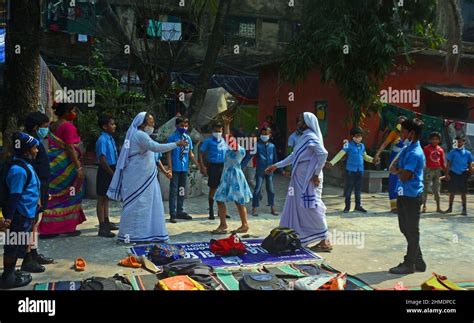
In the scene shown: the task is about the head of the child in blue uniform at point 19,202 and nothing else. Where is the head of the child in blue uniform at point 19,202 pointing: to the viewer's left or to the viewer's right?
to the viewer's right

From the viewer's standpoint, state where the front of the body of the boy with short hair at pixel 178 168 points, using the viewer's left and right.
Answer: facing the viewer and to the right of the viewer

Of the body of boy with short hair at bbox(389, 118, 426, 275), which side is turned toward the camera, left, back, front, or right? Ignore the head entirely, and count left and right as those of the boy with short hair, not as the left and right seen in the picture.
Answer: left

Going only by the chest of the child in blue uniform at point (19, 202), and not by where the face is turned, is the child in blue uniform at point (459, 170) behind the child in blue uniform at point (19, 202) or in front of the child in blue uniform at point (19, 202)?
in front

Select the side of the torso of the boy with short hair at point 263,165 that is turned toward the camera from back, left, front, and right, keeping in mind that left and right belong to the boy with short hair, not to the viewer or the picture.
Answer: front

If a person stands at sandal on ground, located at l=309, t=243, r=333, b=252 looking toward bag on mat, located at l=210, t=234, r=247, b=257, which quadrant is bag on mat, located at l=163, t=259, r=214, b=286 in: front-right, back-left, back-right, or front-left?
front-left

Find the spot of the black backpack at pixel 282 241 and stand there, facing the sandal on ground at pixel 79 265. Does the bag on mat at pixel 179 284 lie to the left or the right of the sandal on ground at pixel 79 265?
left

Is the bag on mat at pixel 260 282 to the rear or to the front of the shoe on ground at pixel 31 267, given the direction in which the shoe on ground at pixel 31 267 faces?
to the front

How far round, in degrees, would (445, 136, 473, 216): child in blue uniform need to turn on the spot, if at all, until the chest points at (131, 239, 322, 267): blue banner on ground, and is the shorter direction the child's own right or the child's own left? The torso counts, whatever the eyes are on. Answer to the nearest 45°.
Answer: approximately 45° to the child's own right

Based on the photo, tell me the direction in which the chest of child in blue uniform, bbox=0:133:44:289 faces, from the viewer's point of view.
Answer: to the viewer's right

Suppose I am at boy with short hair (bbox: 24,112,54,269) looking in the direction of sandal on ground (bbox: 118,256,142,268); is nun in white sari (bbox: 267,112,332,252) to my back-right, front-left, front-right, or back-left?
front-left

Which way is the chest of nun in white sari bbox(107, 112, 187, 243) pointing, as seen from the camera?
to the viewer's right

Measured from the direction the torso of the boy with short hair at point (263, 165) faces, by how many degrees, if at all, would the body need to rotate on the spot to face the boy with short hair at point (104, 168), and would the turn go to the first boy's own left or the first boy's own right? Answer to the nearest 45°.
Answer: approximately 45° to the first boy's own right

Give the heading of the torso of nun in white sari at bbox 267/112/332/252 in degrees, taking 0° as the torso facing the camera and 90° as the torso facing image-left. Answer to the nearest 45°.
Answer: approximately 90°
